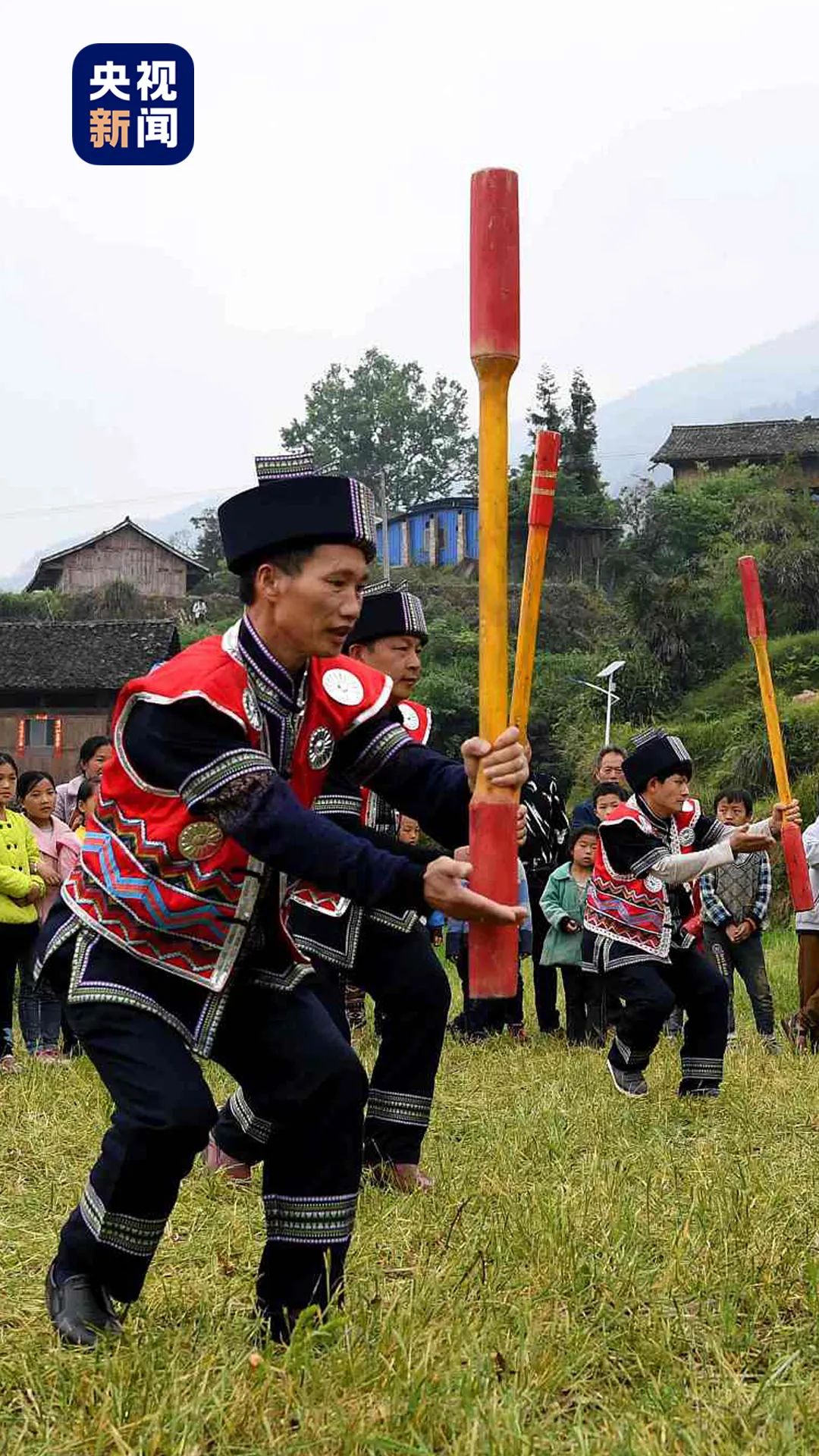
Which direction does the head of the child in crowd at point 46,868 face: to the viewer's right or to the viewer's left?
to the viewer's right

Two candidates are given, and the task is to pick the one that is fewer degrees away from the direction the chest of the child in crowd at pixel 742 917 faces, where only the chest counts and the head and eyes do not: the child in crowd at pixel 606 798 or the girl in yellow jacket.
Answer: the girl in yellow jacket

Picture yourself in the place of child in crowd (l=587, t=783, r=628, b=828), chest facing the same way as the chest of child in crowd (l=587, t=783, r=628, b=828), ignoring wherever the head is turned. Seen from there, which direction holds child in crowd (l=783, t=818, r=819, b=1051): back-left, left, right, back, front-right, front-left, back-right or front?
front-left

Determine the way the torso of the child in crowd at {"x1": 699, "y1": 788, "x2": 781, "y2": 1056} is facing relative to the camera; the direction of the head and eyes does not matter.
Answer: toward the camera

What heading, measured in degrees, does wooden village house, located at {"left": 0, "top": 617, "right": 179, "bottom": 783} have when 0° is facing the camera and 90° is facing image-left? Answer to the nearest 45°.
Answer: approximately 0°

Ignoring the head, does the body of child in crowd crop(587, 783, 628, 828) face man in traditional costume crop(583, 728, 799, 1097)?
yes

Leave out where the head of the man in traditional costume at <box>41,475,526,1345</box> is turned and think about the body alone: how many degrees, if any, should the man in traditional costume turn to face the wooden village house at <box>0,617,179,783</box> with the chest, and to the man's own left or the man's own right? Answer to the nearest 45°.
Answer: approximately 135° to the man's own left

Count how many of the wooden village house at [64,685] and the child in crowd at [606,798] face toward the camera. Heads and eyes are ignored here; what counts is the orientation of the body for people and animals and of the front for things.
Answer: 2

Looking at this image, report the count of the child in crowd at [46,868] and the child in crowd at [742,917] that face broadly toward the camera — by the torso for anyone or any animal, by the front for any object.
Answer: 2

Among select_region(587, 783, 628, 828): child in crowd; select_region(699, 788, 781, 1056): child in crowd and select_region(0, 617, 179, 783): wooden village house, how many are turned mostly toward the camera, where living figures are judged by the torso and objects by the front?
3

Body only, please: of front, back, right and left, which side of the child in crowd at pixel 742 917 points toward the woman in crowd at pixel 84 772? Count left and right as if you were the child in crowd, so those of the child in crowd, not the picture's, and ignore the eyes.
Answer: right

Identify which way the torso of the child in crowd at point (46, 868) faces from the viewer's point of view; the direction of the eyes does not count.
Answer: toward the camera
